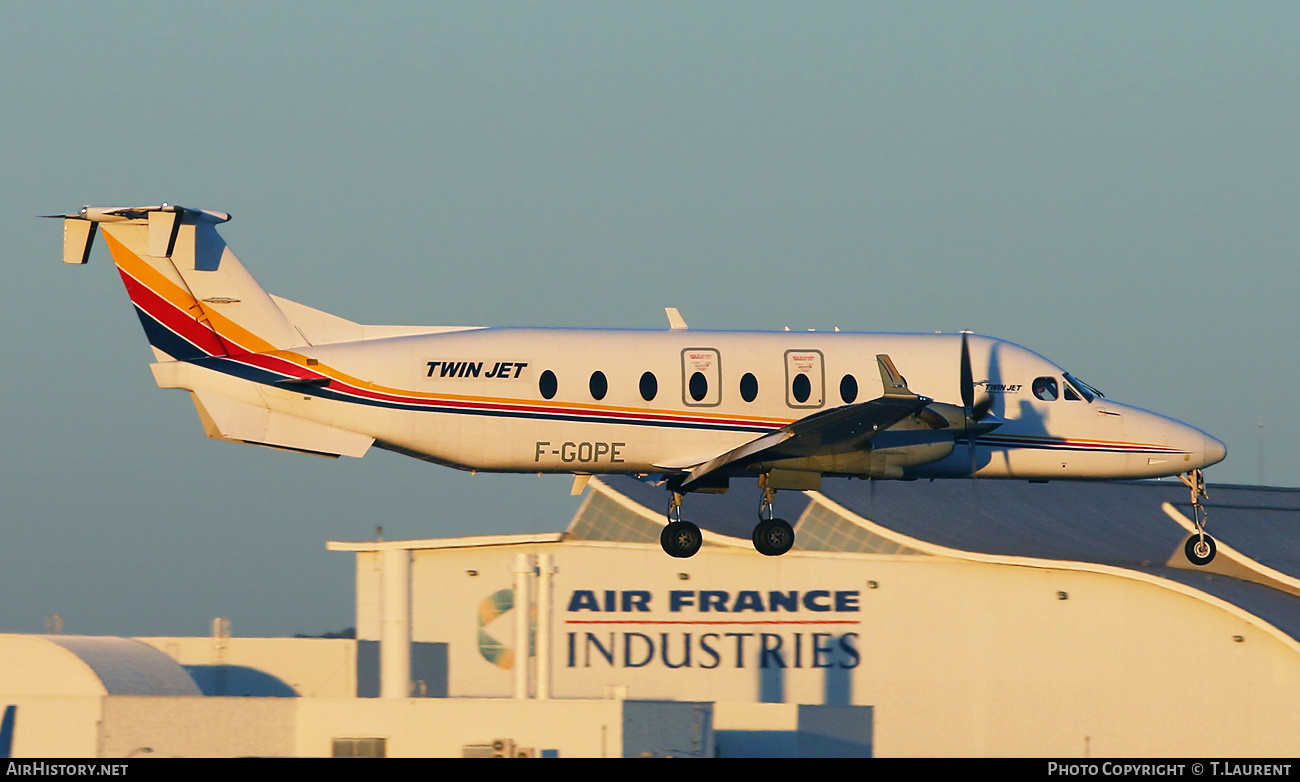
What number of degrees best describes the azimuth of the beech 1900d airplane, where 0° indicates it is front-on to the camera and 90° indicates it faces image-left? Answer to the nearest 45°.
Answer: approximately 270°
